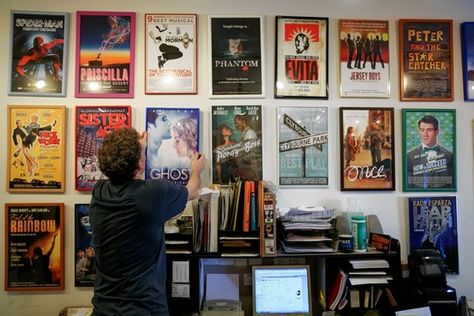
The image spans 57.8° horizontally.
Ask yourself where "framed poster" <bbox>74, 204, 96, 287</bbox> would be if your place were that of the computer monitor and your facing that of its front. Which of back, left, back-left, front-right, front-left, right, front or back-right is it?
right

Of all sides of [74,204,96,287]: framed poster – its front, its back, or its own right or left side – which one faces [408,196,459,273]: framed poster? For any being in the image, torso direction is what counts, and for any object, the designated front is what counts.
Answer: left

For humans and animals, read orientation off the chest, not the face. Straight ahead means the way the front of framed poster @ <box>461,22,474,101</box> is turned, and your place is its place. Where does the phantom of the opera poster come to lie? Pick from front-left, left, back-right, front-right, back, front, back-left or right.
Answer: front-right

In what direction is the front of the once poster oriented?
toward the camera

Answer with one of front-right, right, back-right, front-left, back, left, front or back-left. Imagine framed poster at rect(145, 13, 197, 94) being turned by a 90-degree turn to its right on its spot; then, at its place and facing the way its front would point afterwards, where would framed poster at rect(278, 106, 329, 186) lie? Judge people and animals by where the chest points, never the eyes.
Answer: back

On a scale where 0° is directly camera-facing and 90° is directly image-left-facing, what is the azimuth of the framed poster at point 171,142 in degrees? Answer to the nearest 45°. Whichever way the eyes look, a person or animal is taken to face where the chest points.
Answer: approximately 0°

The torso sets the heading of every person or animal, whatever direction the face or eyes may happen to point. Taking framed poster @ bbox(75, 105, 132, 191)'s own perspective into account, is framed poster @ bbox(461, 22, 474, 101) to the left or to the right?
on its left

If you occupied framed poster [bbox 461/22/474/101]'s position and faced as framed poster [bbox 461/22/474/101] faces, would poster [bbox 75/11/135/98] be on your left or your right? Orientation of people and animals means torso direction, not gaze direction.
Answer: on your right

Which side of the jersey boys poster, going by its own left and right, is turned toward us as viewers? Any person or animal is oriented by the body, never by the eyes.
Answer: front
